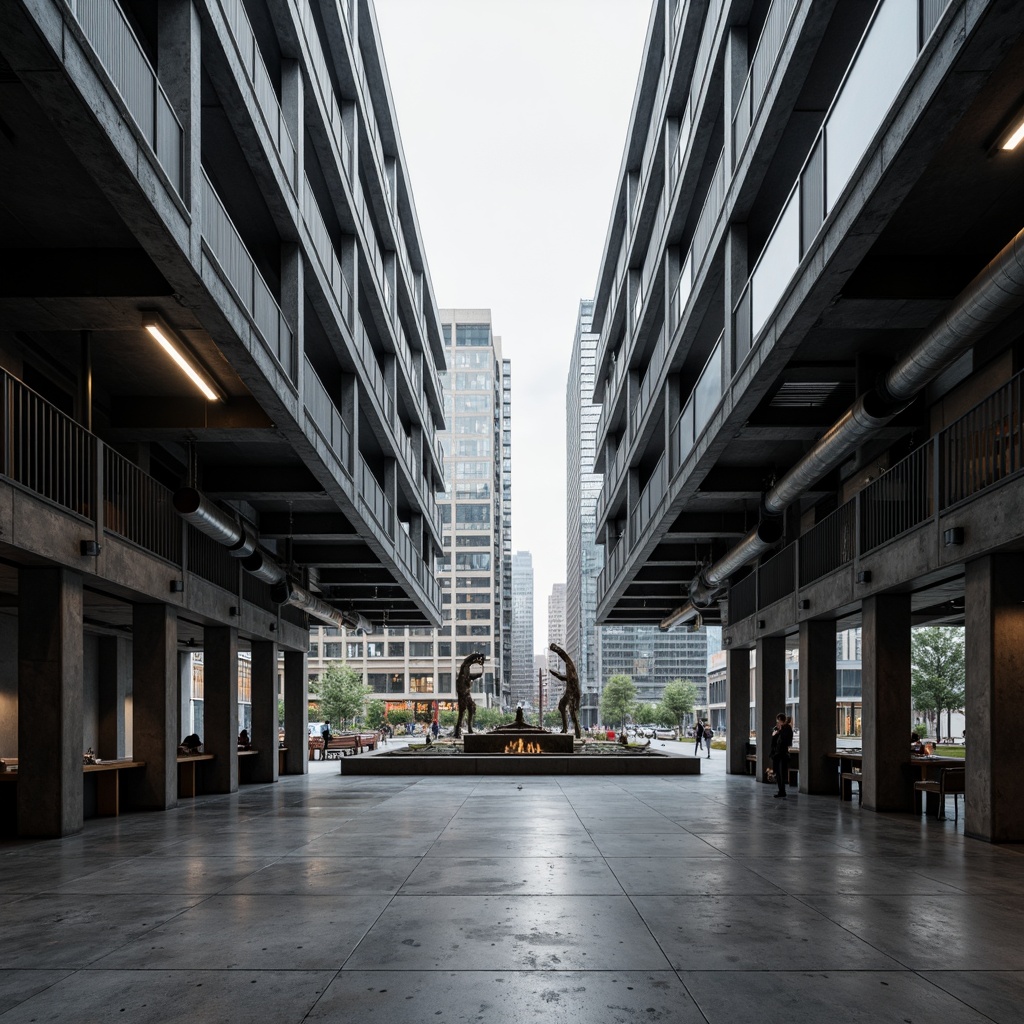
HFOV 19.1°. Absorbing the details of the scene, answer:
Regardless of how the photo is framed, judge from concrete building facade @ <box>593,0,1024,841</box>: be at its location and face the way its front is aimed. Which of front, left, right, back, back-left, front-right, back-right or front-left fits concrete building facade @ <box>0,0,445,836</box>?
front

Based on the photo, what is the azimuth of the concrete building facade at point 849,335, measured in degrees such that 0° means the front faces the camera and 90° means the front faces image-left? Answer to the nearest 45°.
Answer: approximately 90°

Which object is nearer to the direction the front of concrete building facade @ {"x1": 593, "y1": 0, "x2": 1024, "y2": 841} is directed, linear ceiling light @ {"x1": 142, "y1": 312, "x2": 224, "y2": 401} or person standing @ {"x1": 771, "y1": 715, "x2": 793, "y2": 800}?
the linear ceiling light

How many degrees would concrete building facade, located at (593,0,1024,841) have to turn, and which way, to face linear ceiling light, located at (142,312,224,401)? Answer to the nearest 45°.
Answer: approximately 45° to its left
